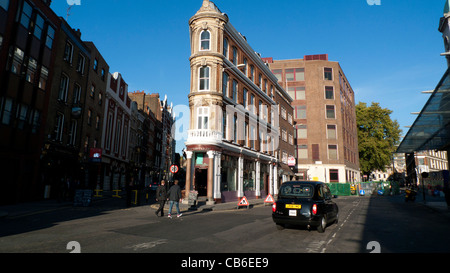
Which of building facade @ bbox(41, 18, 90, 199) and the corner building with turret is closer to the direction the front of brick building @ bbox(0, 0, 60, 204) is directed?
the corner building with turret

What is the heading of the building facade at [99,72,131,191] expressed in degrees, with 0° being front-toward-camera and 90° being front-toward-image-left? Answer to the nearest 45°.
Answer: approximately 315°

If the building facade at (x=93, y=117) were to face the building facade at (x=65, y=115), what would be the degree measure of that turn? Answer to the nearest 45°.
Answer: approximately 90° to its right

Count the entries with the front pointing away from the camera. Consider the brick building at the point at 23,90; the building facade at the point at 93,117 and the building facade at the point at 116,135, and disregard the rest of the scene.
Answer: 0

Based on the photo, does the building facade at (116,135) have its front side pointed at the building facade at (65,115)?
no

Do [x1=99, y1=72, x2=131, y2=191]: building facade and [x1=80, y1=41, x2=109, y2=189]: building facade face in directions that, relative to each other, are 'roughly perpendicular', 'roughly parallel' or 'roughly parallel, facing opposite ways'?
roughly parallel

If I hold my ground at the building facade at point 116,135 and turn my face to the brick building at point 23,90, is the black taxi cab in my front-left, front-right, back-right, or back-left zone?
front-left

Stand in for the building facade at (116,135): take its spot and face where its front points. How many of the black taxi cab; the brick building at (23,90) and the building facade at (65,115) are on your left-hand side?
0

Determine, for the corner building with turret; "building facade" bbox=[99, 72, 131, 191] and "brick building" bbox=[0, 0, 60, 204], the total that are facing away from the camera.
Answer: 0

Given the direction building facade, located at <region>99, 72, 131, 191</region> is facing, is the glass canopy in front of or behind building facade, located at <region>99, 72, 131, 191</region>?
in front

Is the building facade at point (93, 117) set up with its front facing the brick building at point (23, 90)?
no

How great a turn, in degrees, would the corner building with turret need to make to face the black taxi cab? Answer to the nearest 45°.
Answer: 0° — it already faces it

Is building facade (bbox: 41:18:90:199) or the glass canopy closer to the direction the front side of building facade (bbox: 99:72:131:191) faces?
the glass canopy

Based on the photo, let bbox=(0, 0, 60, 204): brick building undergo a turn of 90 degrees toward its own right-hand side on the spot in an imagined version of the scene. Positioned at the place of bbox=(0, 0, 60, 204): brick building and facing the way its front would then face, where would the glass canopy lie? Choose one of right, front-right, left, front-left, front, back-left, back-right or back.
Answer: left

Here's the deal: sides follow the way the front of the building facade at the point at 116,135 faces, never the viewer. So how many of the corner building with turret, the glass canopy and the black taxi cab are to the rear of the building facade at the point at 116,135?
0

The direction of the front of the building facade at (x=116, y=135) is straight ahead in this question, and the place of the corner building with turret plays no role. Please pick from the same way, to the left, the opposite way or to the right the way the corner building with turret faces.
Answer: to the right

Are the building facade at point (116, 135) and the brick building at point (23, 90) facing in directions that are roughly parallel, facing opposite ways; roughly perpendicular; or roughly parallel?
roughly parallel

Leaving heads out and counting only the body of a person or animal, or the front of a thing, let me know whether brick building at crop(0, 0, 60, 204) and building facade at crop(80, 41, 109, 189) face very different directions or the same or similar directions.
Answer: same or similar directions

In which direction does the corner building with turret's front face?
toward the camera

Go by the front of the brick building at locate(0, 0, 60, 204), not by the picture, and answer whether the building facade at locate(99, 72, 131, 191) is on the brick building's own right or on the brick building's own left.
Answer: on the brick building's own left
